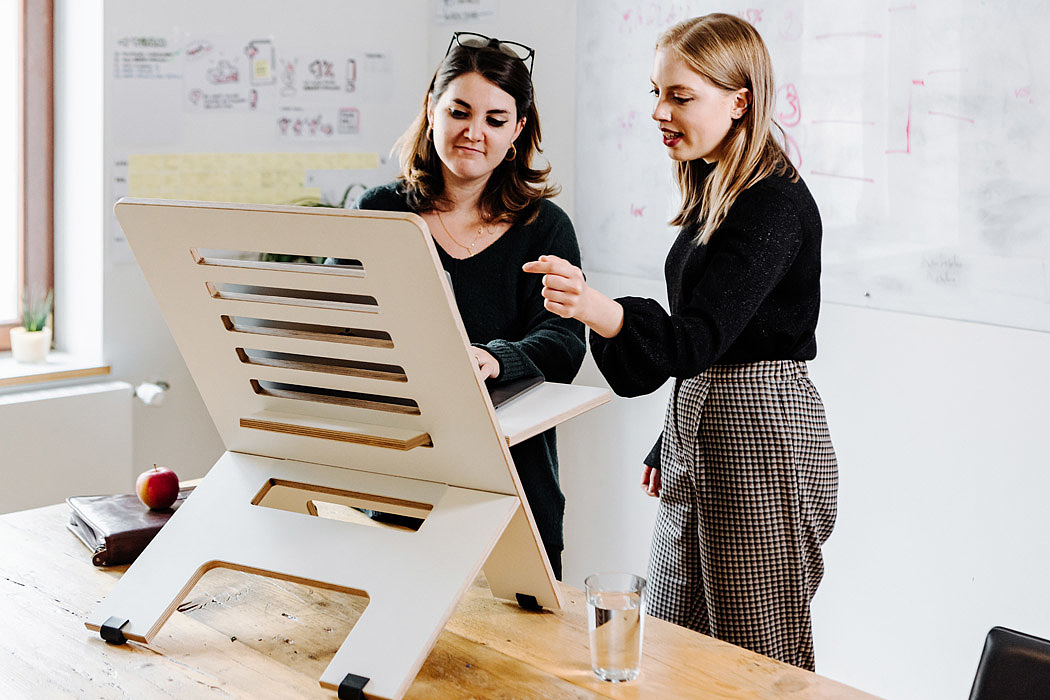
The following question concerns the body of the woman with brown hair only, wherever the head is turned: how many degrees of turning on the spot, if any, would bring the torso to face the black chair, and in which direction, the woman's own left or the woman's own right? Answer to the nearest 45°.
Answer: approximately 45° to the woman's own left

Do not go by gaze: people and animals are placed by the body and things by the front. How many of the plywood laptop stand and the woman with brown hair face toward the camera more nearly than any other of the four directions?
1

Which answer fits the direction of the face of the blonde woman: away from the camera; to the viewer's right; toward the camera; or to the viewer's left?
to the viewer's left

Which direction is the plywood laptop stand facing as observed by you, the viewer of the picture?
facing away from the viewer and to the right of the viewer
